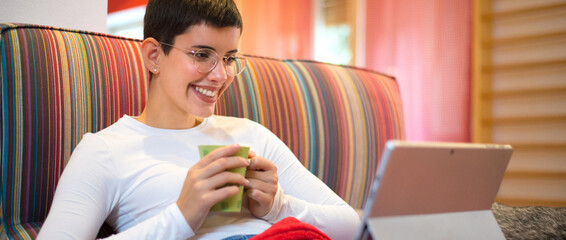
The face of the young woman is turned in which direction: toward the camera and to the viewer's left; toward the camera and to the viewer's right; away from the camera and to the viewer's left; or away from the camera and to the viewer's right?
toward the camera and to the viewer's right

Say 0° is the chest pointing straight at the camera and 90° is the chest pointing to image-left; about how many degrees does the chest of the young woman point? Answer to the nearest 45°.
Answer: approximately 315°
